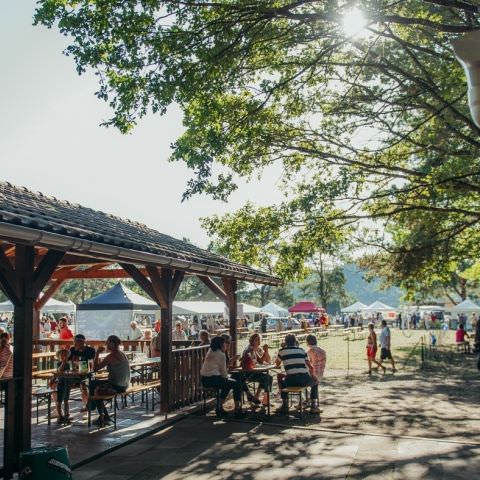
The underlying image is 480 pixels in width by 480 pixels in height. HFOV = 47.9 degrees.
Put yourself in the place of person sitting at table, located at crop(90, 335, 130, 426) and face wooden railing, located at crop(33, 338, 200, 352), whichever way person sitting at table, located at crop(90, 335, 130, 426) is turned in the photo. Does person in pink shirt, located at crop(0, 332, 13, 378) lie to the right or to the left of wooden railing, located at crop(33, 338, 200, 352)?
left

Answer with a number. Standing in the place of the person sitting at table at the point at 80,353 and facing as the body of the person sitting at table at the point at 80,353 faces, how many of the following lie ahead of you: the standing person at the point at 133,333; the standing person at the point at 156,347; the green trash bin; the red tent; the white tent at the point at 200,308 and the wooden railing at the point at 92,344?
1

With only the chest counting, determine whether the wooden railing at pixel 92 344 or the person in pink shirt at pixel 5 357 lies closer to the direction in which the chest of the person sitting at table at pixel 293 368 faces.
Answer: the wooden railing

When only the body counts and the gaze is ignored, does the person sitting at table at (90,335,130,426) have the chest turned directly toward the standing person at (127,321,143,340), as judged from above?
no

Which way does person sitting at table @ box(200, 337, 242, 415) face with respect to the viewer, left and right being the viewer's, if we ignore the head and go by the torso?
facing to the right of the viewer

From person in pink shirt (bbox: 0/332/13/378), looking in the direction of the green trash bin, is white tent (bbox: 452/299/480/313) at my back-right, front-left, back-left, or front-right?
back-left

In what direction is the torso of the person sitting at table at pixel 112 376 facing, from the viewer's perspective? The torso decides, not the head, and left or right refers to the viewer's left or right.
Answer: facing to the left of the viewer

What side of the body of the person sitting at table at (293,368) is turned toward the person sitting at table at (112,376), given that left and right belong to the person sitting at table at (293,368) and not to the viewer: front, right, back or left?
left

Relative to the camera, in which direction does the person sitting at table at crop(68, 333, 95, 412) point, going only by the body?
toward the camera

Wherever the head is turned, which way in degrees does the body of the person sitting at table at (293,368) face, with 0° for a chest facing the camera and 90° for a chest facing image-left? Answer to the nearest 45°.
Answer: approximately 135°

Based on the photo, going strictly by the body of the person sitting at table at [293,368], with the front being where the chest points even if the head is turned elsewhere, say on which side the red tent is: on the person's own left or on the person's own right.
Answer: on the person's own right

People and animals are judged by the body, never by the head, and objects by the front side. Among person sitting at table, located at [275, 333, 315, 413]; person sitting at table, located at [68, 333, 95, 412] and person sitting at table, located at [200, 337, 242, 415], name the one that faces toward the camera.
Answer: person sitting at table, located at [68, 333, 95, 412]

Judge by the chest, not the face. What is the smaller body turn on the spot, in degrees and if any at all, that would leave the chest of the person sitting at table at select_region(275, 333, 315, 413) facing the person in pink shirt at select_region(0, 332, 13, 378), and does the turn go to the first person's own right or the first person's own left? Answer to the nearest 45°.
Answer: approximately 45° to the first person's own left

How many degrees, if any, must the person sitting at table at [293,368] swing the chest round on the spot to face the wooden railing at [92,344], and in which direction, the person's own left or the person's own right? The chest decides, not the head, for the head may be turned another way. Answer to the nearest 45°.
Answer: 0° — they already face it

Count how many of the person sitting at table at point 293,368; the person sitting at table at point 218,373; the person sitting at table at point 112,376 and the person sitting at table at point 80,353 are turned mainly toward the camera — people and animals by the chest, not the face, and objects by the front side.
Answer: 1

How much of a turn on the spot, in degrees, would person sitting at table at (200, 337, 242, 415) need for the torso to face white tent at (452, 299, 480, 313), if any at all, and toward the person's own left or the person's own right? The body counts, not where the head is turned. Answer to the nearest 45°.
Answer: approximately 45° to the person's own left

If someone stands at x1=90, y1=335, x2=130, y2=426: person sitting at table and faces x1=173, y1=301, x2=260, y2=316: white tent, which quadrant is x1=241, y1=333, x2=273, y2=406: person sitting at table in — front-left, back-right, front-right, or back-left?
front-right
